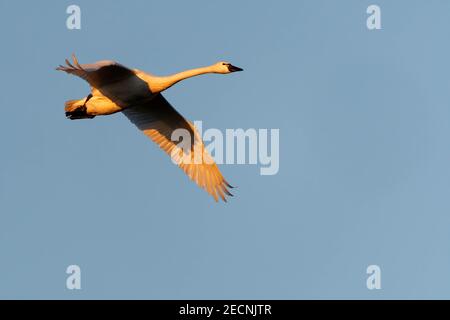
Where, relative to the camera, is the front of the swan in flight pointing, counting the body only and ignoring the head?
to the viewer's right
